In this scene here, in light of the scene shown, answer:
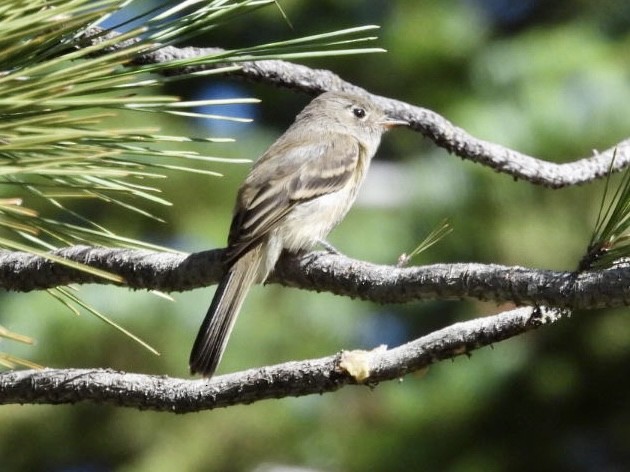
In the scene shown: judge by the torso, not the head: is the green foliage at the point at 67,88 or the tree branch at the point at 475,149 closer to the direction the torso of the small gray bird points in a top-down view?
the tree branch

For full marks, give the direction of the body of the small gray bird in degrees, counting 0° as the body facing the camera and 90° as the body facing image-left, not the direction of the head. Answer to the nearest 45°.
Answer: approximately 270°
